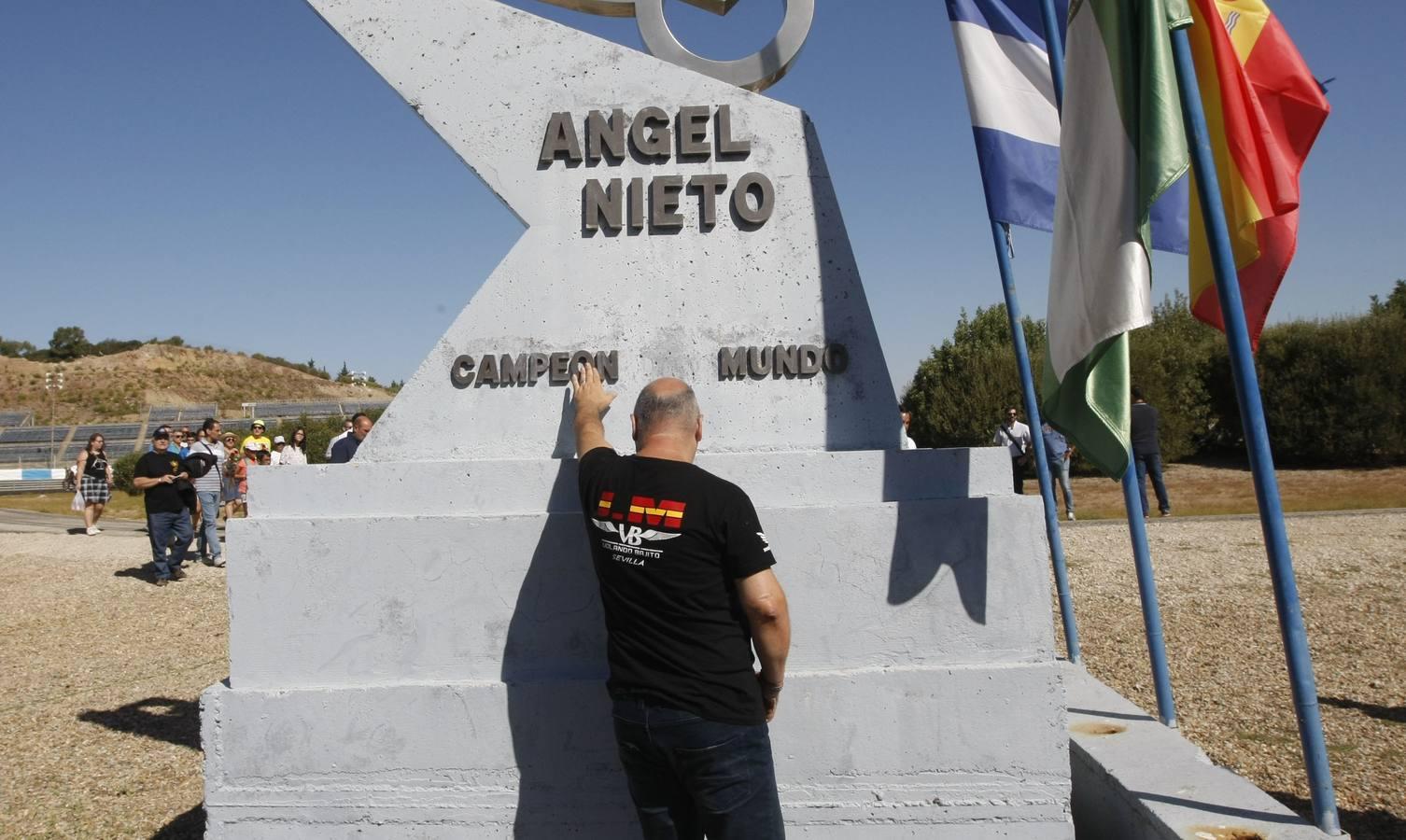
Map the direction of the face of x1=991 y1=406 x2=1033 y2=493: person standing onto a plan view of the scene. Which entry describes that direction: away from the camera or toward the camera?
toward the camera

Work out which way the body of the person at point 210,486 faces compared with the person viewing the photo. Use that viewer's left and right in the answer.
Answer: facing the viewer and to the right of the viewer

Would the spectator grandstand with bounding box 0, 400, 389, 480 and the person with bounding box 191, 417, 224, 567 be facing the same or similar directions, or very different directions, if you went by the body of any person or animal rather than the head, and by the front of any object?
same or similar directions

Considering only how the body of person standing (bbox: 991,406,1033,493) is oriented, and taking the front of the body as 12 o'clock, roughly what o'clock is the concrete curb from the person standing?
The concrete curb is roughly at 12 o'clock from the person standing.

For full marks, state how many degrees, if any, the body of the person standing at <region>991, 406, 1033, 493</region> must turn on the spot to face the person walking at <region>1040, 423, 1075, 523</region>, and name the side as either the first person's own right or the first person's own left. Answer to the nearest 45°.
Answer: approximately 90° to the first person's own left

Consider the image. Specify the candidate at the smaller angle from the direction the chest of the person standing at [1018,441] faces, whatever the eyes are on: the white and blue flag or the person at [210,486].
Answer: the white and blue flag

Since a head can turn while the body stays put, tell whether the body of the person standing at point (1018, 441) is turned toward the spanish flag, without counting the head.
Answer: yes

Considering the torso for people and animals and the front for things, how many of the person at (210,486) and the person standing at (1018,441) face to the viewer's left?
0

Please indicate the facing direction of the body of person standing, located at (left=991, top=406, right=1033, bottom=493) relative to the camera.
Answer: toward the camera

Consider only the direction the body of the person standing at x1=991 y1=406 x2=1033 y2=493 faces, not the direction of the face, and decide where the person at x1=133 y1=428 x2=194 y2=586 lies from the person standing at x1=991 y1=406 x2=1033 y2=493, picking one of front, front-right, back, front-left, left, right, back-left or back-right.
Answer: front-right

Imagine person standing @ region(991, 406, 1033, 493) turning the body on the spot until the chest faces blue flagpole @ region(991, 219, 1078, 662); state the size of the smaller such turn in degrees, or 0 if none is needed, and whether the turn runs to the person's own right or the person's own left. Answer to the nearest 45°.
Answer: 0° — they already face it

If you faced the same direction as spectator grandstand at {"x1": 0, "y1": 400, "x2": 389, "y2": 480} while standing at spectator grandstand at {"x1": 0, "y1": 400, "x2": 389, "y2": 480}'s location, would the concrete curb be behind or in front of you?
in front
